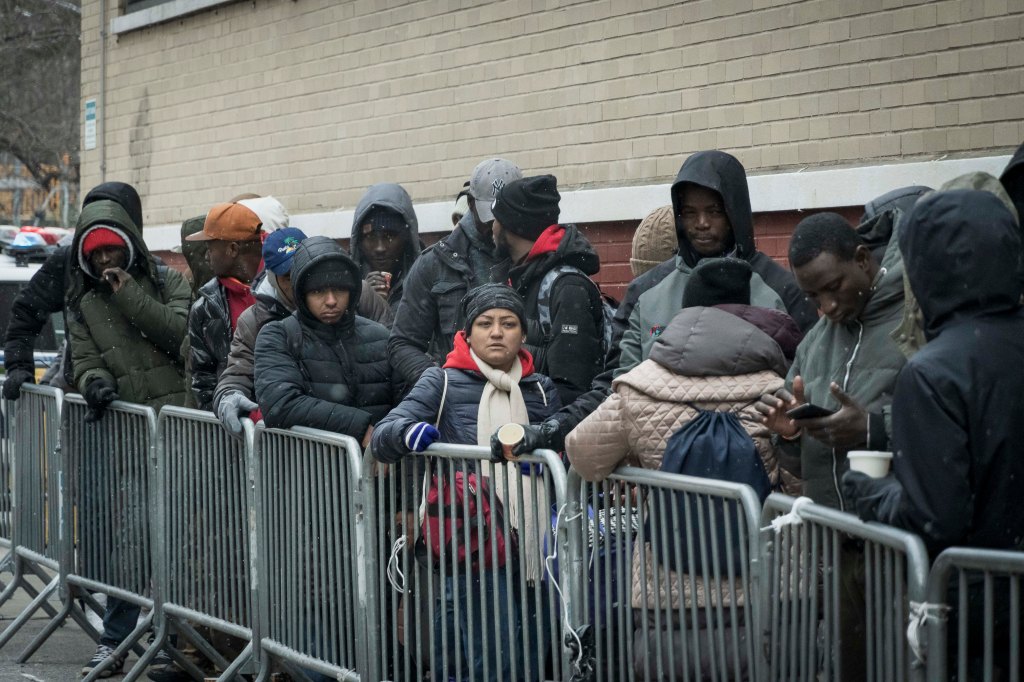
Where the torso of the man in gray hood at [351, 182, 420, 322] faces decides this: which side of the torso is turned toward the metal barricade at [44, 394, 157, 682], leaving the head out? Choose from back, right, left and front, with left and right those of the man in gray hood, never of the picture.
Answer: right

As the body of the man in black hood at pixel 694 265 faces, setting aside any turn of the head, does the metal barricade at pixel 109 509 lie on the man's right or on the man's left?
on the man's right

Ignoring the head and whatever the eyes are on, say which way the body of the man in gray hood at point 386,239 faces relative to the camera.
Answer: toward the camera

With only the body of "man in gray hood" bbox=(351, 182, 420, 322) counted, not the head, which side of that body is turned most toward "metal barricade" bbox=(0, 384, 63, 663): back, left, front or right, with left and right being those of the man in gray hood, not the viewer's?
right

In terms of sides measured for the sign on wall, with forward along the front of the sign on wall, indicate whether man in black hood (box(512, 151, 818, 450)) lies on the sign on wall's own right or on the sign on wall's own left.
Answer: on the sign on wall's own left

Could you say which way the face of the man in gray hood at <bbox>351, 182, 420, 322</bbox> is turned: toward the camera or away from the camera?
toward the camera

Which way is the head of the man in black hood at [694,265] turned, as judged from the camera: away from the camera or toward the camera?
toward the camera

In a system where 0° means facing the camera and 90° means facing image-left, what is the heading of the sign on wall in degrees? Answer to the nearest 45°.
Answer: approximately 45°

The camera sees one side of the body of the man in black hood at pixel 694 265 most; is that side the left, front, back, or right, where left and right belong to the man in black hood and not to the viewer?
front

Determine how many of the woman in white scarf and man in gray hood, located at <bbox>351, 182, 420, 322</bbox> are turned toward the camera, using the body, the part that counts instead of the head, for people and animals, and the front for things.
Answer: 2

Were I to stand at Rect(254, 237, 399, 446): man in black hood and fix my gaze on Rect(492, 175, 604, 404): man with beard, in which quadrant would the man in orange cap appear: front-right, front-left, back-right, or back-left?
back-left

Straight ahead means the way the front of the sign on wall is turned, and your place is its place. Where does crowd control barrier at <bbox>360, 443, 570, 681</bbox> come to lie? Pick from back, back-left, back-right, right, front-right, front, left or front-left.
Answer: front-left

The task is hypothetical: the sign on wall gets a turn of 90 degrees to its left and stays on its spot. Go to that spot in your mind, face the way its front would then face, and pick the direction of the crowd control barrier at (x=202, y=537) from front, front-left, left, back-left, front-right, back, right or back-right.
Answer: front-right

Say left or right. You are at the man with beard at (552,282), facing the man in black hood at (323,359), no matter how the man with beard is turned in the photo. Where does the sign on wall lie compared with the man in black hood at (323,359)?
right

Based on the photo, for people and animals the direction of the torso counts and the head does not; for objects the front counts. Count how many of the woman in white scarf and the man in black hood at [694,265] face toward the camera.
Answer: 2

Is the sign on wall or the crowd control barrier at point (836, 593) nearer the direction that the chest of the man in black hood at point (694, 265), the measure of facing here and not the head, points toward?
the crowd control barrier
